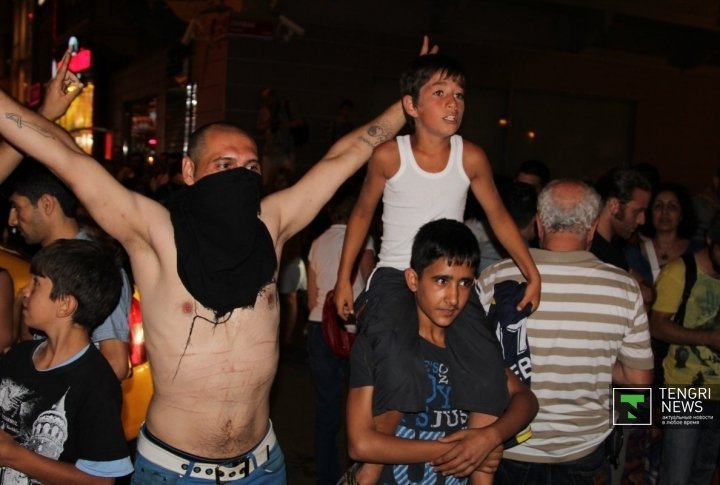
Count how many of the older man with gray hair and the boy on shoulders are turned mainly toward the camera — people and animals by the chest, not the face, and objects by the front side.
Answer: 1

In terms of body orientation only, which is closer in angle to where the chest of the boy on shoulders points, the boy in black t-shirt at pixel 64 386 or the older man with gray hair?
the boy in black t-shirt

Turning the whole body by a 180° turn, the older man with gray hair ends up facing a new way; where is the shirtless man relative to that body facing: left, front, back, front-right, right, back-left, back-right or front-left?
front-right

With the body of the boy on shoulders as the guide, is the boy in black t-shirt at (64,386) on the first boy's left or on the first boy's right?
on the first boy's right

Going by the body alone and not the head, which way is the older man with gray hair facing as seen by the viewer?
away from the camera

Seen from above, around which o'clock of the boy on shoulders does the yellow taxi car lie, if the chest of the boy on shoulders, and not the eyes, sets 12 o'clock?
The yellow taxi car is roughly at 4 o'clock from the boy on shoulders.
